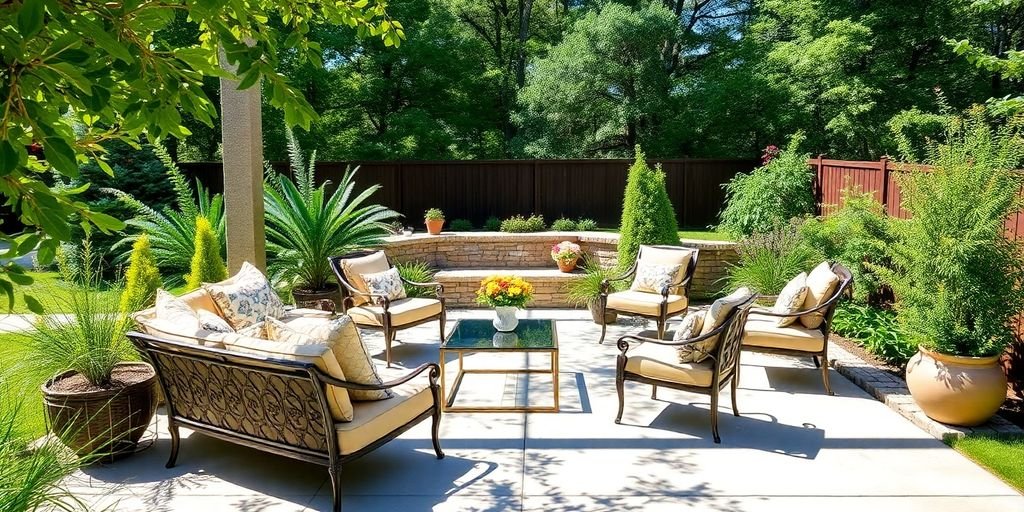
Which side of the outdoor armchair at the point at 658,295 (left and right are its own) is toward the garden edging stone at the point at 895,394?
left

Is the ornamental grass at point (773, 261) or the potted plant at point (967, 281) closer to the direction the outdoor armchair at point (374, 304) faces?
the potted plant

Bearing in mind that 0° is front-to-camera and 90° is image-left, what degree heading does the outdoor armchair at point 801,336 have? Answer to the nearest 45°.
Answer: approximately 90°

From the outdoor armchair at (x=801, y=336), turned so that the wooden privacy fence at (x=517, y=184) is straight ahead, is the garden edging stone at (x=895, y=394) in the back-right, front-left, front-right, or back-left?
back-right

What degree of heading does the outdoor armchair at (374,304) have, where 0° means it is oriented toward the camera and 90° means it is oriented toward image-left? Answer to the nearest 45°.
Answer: approximately 315°

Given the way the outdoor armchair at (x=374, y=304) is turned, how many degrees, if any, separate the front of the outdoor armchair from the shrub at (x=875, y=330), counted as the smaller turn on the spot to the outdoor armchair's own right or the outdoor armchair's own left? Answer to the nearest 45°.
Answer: approximately 45° to the outdoor armchair's own left

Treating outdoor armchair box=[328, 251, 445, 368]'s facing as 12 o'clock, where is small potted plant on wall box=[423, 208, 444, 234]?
The small potted plant on wall is roughly at 8 o'clock from the outdoor armchair.

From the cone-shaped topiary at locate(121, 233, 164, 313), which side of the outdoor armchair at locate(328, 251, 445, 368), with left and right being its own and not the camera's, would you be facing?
back

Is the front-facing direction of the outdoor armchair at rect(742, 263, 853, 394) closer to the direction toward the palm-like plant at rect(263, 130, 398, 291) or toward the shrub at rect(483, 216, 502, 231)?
the palm-like plant

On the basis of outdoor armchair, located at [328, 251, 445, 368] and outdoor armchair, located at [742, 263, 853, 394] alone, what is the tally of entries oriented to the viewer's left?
1

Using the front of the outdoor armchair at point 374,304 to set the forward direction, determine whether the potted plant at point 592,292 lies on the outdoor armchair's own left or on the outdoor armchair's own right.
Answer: on the outdoor armchair's own left

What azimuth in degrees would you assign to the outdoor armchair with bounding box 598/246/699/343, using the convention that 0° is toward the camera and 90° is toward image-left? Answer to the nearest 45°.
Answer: approximately 45°

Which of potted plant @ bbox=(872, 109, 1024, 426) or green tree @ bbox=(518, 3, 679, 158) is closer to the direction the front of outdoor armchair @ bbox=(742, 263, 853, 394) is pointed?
the green tree

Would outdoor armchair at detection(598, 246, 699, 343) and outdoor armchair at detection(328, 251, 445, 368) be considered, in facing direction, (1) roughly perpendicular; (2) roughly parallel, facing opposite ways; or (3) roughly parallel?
roughly perpendicular
